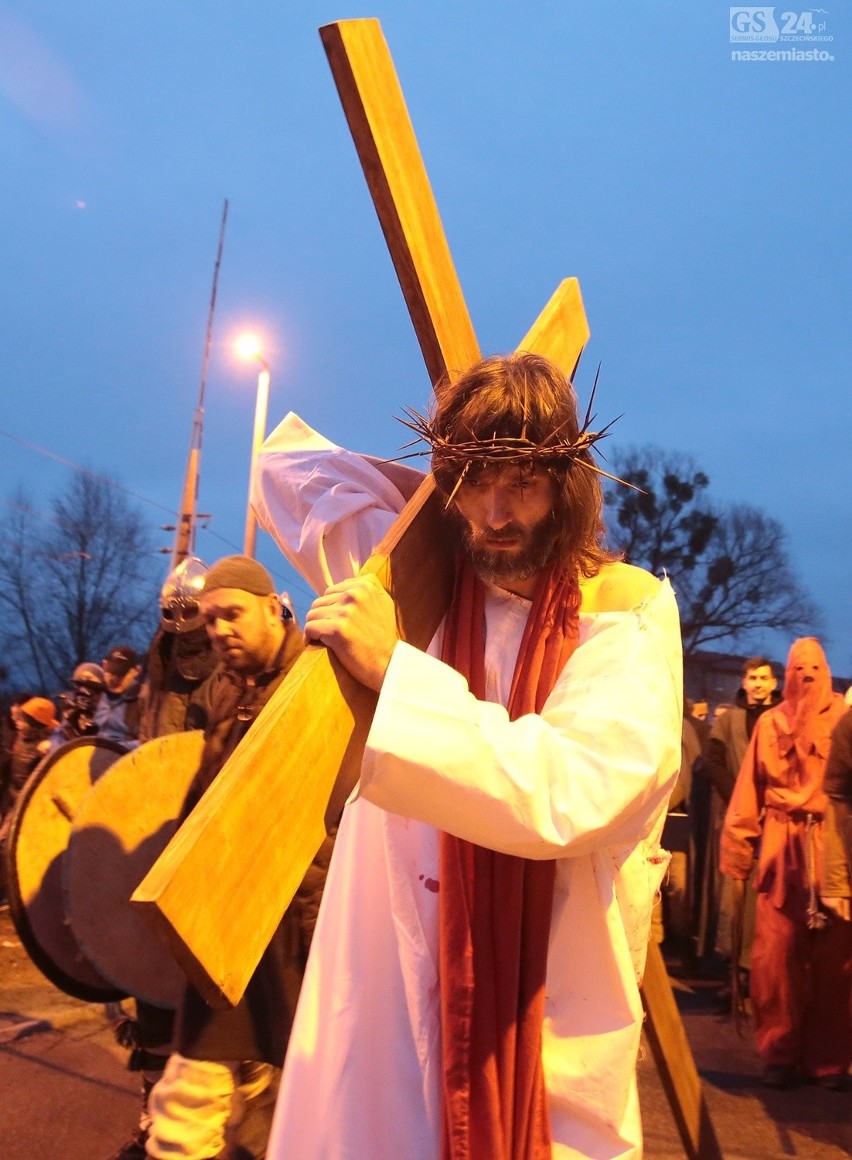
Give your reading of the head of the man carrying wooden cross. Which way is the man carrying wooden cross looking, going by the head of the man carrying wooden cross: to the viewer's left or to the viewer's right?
to the viewer's left

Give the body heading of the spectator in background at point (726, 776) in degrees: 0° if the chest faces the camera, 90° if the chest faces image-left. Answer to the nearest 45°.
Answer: approximately 0°

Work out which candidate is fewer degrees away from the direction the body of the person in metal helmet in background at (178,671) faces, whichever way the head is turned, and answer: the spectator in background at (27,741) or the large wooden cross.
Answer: the large wooden cross

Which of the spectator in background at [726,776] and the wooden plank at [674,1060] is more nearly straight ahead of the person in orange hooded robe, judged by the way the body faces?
the wooden plank

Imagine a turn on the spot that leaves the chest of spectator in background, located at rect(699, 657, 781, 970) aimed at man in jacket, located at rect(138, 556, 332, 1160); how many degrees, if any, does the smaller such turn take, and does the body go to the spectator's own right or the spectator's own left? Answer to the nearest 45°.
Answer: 0° — they already face them

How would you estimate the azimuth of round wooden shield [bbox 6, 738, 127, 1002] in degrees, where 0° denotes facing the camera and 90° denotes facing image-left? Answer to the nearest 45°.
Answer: approximately 315°

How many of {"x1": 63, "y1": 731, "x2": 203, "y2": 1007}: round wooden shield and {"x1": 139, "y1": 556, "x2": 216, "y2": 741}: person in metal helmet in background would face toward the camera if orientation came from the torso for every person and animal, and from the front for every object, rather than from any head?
2

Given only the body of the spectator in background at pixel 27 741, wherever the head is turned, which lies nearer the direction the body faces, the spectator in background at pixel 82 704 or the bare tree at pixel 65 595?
the spectator in background
